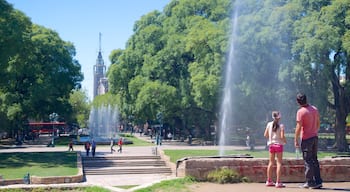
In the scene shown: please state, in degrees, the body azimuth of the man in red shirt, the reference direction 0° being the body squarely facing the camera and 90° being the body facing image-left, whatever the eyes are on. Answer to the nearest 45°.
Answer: approximately 135°

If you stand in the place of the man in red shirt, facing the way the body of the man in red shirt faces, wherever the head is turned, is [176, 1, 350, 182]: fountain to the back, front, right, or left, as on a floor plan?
front

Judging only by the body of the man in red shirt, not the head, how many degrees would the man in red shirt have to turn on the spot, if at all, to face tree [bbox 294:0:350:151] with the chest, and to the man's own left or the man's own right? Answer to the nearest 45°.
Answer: approximately 45° to the man's own right
